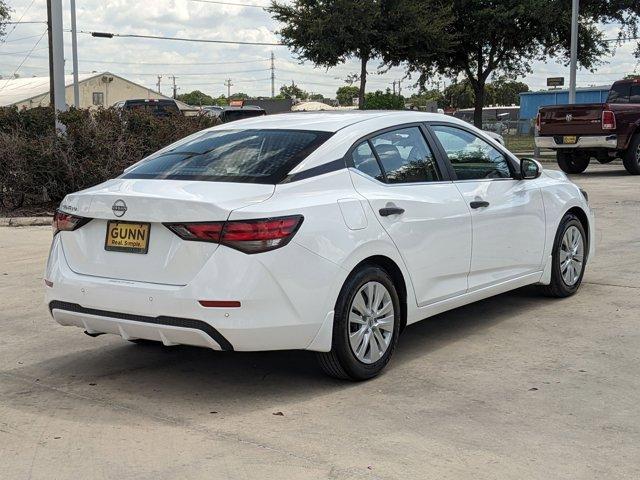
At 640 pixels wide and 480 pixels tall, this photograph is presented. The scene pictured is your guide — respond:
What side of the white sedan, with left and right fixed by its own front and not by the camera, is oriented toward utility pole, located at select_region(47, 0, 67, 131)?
left

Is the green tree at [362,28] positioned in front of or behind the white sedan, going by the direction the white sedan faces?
in front

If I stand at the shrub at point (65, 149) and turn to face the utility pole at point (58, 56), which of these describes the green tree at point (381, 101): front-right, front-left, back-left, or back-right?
front-right

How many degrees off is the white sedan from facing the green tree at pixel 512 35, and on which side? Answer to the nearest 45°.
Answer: approximately 45° to its left

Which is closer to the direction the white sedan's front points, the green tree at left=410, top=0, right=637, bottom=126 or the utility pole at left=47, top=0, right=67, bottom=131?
the green tree

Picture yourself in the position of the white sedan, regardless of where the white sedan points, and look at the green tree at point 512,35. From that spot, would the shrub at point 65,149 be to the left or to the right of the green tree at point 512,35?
left

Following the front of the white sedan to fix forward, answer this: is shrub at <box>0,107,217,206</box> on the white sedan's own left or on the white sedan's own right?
on the white sedan's own left

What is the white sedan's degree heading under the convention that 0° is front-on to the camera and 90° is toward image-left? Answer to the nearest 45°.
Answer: approximately 225°

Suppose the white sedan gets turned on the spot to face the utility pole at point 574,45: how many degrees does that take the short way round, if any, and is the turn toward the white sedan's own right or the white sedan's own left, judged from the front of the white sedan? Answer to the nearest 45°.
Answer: approximately 45° to the white sedan's own left

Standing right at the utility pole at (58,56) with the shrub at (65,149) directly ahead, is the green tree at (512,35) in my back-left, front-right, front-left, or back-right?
back-left
